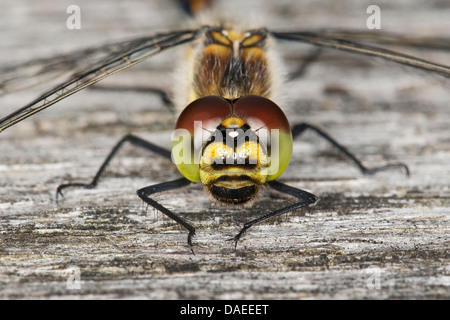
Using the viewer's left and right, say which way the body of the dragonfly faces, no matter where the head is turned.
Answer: facing the viewer
